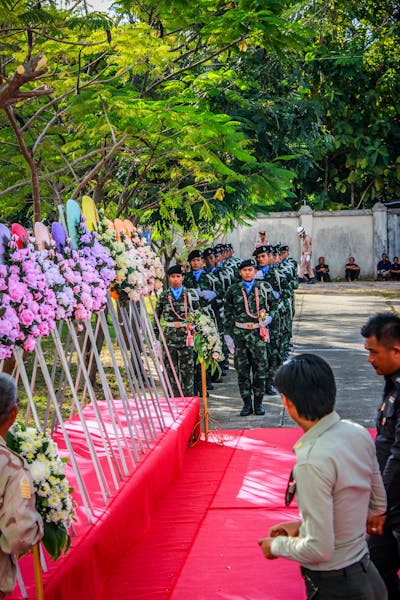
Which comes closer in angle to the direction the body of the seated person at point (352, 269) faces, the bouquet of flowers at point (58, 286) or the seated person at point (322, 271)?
the bouquet of flowers

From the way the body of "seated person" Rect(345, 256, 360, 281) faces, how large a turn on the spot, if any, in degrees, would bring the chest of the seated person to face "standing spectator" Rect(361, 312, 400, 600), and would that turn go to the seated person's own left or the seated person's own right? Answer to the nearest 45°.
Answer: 0° — they already face them

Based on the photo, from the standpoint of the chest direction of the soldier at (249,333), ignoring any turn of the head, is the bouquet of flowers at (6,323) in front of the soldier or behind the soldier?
in front

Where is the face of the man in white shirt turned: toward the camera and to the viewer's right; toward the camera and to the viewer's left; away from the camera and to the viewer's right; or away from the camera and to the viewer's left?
away from the camera and to the viewer's left

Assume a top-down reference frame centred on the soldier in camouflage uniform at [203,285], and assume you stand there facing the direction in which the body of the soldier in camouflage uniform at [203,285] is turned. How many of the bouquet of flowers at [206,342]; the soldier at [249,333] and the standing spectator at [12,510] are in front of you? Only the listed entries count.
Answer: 3

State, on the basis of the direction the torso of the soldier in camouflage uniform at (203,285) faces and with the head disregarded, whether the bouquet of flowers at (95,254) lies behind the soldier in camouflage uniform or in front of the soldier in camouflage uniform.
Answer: in front

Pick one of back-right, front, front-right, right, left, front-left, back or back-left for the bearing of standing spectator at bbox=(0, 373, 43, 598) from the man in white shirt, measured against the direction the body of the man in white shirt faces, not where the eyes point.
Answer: front-left

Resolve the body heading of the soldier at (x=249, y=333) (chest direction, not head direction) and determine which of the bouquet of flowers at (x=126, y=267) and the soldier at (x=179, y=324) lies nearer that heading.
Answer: the bouquet of flowers

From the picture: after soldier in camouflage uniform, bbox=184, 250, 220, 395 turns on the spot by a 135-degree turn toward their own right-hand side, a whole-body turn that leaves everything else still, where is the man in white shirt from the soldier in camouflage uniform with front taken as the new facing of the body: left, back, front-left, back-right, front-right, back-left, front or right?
back-left

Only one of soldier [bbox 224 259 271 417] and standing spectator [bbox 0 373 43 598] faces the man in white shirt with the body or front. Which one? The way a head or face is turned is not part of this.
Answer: the soldier

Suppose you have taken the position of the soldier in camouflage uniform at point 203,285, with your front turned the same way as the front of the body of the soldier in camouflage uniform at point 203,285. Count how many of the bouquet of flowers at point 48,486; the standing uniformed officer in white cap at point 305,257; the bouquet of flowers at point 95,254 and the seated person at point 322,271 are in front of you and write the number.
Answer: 2

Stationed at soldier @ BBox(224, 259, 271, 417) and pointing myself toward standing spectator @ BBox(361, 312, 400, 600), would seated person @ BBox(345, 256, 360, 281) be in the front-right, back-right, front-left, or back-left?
back-left

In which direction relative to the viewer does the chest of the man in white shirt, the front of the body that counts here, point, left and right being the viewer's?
facing away from the viewer and to the left of the viewer
